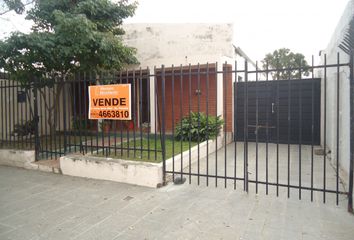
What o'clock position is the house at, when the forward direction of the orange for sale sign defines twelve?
The house is roughly at 7 o'clock from the orange for sale sign.

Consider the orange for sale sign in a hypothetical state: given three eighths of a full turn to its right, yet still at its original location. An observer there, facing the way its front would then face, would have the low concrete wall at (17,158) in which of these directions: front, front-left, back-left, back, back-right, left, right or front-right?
front

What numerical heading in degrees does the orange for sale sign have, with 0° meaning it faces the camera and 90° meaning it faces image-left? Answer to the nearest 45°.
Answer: approximately 0°

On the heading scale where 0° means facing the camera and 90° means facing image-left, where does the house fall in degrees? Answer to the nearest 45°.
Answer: approximately 0°

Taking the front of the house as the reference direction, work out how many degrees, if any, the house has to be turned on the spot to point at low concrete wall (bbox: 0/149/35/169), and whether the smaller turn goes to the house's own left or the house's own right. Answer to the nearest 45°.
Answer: approximately 45° to the house's own right

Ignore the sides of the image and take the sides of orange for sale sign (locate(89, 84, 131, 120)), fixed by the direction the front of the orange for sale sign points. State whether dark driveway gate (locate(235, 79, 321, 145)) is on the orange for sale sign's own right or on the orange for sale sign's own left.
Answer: on the orange for sale sign's own left

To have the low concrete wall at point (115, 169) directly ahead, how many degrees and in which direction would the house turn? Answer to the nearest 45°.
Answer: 0° — it already faces it

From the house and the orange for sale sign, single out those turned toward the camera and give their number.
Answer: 2

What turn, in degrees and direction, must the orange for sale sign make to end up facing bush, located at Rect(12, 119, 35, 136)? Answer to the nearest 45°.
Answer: approximately 135° to its right
